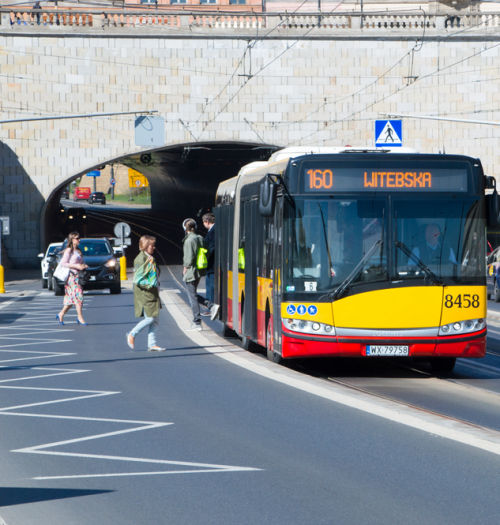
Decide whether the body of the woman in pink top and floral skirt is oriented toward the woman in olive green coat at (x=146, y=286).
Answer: no

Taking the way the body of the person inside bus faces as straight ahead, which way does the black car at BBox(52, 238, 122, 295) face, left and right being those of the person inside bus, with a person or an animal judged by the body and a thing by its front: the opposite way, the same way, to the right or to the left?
the same way

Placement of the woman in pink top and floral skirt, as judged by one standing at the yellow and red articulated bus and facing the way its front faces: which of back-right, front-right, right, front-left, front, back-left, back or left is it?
back-right

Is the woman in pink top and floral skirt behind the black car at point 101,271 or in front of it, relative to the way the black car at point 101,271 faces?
in front

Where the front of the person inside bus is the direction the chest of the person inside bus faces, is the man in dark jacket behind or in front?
behind

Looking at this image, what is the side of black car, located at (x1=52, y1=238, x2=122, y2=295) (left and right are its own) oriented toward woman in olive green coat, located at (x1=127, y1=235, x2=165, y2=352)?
front

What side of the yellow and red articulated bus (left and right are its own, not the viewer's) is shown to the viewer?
front
